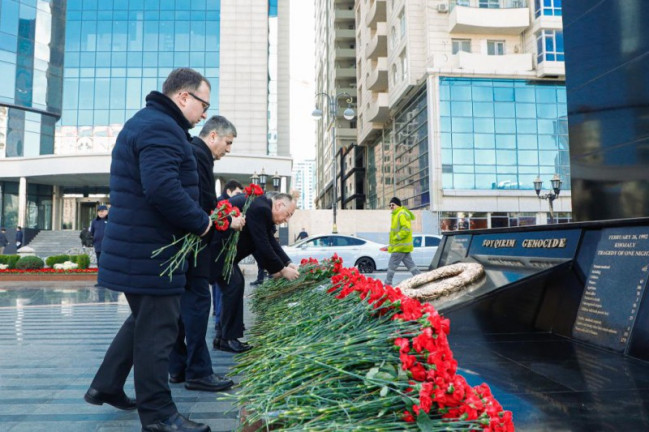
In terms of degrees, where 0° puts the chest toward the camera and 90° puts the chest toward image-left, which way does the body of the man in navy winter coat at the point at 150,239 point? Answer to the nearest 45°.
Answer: approximately 270°

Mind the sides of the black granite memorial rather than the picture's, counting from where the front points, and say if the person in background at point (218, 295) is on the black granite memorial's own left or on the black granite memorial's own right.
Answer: on the black granite memorial's own right

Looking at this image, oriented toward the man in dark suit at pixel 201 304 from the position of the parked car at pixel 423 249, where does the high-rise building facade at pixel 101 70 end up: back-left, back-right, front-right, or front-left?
back-right

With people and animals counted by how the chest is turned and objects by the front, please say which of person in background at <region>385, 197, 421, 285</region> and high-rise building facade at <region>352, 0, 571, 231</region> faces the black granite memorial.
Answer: the high-rise building facade

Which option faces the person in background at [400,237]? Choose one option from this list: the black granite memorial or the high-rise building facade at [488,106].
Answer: the high-rise building facade

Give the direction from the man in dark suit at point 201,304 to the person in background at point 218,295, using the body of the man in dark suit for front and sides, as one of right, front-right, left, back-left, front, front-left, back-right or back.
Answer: left

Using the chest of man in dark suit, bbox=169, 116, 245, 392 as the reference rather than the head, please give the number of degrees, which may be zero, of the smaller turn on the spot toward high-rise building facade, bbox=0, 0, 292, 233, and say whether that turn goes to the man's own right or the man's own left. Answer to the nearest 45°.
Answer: approximately 90° to the man's own left

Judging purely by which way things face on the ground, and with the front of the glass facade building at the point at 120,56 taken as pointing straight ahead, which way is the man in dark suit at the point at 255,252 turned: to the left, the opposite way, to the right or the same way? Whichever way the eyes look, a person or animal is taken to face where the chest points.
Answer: to the left

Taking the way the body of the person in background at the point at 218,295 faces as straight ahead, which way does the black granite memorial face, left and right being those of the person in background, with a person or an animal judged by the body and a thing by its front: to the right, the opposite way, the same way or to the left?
the opposite way

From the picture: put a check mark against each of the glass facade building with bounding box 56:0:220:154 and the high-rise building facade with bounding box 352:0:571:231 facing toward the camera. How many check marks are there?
2

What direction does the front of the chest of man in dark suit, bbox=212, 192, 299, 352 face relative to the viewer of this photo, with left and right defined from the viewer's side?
facing to the right of the viewer
